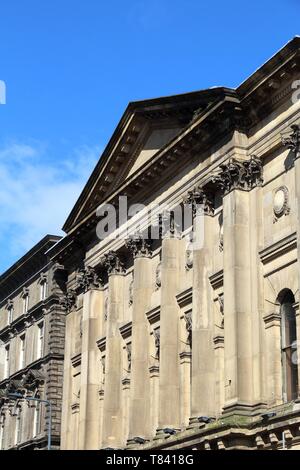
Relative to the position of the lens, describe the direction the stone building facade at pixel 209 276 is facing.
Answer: facing the viewer and to the left of the viewer
